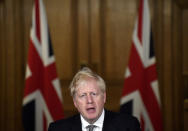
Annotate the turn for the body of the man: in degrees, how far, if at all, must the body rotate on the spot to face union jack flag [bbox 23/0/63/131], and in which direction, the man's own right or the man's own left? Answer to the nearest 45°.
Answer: approximately 180°

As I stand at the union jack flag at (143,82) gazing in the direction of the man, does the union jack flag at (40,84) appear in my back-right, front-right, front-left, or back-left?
front-right

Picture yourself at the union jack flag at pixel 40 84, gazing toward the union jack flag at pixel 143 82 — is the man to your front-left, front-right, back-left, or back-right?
front-right

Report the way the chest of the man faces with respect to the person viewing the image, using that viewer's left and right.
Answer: facing the viewer

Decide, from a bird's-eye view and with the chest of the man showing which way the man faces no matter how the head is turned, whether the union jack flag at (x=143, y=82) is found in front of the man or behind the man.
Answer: behind

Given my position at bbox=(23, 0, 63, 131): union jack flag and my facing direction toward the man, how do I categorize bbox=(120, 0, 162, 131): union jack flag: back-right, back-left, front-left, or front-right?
front-left
